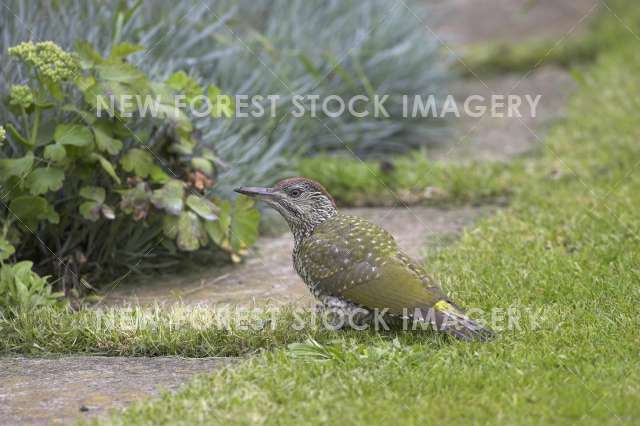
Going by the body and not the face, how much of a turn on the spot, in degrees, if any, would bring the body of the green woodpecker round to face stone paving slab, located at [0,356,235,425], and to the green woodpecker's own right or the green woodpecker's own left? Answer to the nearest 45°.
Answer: approximately 45° to the green woodpecker's own left

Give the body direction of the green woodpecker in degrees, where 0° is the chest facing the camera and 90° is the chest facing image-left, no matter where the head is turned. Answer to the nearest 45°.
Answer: approximately 90°
